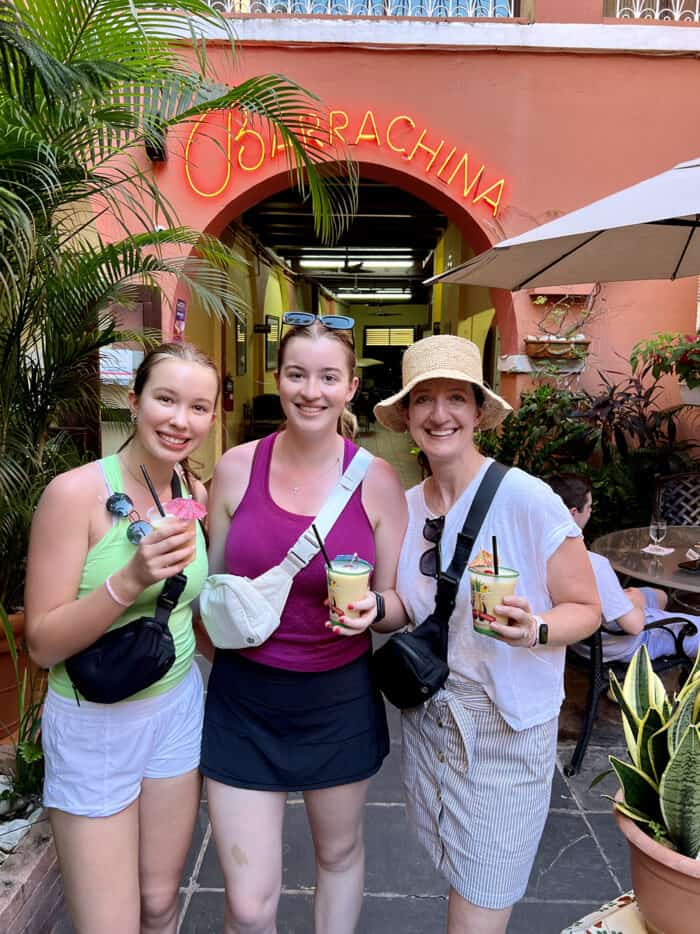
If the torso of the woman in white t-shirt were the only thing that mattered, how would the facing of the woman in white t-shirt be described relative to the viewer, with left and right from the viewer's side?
facing the viewer and to the left of the viewer

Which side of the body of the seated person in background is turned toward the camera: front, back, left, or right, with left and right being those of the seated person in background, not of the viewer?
right

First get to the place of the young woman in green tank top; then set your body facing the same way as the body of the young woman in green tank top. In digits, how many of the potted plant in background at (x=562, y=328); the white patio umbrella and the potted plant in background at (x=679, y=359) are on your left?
3

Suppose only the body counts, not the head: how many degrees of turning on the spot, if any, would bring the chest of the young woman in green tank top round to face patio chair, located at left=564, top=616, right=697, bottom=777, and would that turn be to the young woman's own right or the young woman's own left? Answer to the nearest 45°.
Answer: approximately 90° to the young woman's own left

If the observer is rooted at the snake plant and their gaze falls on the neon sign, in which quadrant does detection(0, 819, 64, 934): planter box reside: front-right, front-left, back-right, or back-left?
front-left

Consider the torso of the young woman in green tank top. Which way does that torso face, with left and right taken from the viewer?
facing the viewer and to the right of the viewer

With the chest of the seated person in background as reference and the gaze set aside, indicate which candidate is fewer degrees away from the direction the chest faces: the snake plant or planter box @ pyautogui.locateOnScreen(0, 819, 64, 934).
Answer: the snake plant

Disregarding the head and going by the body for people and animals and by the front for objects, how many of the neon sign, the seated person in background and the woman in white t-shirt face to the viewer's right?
1

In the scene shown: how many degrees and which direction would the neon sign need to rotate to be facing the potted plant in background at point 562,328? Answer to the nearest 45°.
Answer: approximately 90° to its left

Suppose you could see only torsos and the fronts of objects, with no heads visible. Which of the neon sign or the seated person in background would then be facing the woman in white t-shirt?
the neon sign

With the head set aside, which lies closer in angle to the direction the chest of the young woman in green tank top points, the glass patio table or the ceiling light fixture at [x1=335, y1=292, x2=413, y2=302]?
the glass patio table

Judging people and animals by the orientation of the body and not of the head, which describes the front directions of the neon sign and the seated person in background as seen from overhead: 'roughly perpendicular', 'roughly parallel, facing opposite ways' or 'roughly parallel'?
roughly perpendicular

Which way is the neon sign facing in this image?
toward the camera

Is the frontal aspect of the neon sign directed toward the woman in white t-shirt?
yes
